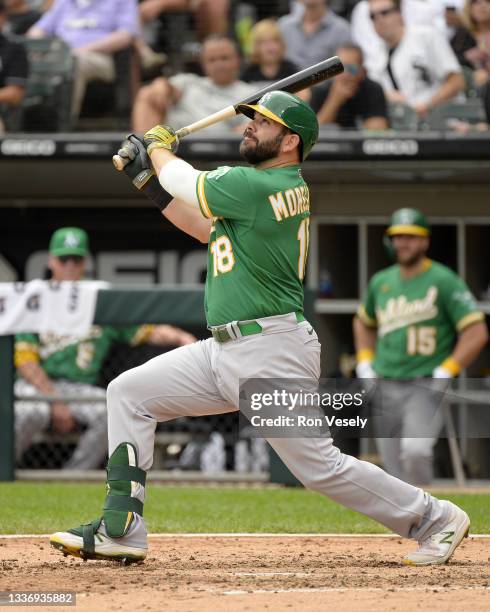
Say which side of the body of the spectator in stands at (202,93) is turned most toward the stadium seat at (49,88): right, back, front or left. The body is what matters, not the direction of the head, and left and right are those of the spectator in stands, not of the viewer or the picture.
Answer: right

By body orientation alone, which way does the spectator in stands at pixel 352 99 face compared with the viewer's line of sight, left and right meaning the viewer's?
facing the viewer

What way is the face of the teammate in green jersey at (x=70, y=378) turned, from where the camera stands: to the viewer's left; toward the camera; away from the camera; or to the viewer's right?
toward the camera

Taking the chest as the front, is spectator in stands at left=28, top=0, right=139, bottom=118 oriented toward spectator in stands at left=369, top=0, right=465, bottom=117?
no

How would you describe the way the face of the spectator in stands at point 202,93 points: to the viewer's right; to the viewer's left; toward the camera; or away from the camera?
toward the camera

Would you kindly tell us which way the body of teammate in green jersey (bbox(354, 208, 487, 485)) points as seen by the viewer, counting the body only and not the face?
toward the camera

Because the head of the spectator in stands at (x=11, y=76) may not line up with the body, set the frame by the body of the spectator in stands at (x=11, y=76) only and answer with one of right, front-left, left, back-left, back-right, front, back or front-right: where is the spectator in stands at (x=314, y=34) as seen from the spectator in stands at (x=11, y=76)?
left

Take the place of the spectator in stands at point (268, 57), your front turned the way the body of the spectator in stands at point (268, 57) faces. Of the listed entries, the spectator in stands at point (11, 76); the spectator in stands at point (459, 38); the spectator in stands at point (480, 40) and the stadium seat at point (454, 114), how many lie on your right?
1

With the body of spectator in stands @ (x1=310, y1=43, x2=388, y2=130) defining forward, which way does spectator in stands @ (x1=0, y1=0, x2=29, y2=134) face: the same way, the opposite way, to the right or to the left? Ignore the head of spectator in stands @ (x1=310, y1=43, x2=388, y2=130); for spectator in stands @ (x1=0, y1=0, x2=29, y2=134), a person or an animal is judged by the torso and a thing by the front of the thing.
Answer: the same way

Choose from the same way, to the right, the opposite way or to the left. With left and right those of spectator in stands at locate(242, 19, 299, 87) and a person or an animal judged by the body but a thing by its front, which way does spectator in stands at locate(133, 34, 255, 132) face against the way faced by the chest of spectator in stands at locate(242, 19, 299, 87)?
the same way

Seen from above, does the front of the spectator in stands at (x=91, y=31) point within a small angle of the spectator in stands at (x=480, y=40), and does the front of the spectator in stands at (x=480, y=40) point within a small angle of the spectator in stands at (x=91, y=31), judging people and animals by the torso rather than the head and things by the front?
no

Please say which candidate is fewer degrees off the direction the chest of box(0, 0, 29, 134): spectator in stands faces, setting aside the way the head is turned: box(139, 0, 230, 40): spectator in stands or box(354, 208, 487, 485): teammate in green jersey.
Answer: the teammate in green jersey

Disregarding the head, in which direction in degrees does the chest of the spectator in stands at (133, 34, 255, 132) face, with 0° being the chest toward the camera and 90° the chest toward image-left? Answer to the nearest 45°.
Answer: approximately 0°

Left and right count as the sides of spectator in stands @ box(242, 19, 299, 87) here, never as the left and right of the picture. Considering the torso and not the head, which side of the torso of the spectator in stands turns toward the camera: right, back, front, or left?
front

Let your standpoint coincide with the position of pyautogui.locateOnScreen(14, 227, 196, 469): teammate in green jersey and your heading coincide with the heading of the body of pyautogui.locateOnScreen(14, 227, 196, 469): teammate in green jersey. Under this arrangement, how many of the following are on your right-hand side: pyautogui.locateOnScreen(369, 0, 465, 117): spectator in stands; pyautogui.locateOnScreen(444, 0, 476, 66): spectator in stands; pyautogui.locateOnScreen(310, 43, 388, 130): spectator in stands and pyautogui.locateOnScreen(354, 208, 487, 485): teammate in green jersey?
0

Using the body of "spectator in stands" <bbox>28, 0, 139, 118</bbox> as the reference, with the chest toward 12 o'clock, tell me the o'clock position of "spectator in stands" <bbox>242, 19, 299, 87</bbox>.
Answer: "spectator in stands" <bbox>242, 19, 299, 87</bbox> is roughly at 8 o'clock from "spectator in stands" <bbox>28, 0, 139, 118</bbox>.

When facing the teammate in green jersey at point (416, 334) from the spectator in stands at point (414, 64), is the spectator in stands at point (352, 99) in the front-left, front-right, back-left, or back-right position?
front-right
